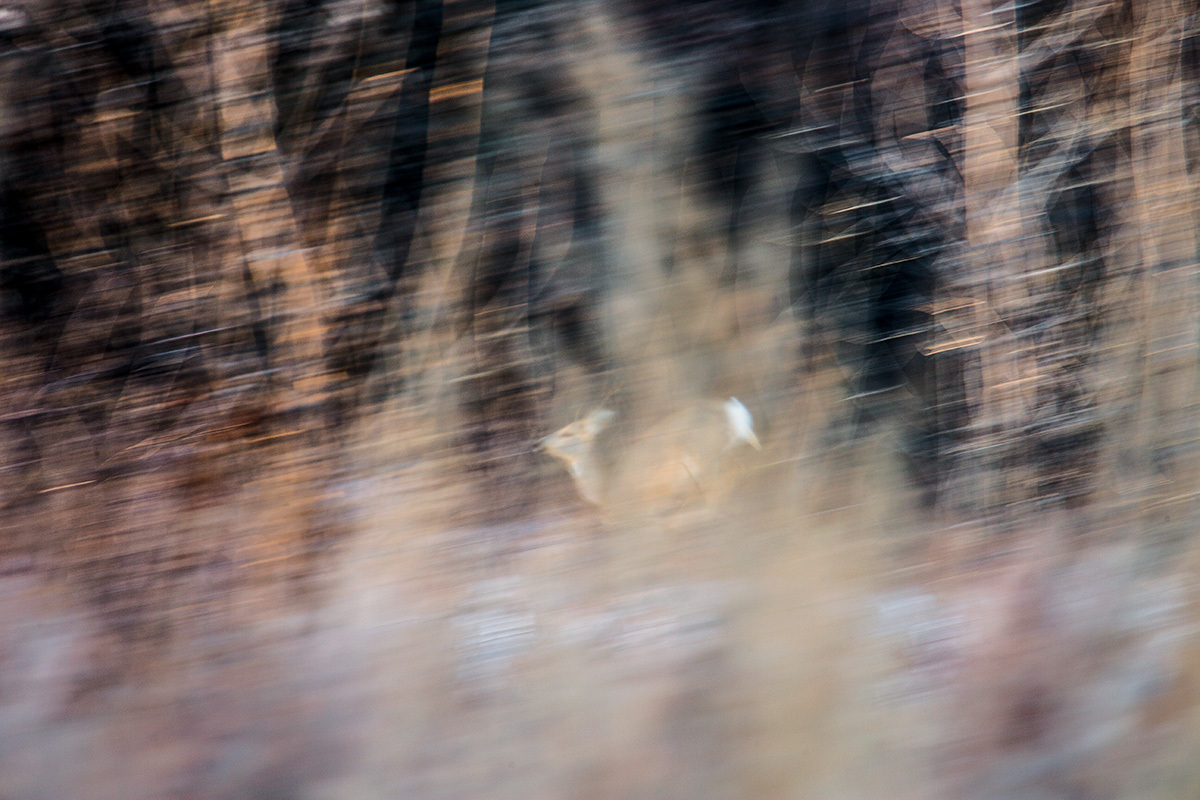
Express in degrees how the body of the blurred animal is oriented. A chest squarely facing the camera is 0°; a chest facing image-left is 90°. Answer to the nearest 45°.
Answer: approximately 90°
